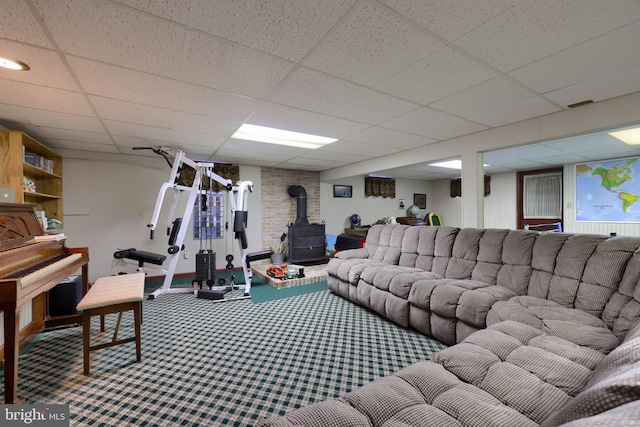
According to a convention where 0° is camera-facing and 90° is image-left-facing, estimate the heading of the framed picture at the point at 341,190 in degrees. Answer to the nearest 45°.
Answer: approximately 0°

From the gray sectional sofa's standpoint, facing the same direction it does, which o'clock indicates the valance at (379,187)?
The valance is roughly at 4 o'clock from the gray sectional sofa.

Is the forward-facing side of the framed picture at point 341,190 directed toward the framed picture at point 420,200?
no

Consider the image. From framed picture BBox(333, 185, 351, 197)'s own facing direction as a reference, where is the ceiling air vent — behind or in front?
in front

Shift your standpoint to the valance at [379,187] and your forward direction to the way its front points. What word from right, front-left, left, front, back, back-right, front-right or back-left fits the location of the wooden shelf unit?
front-right

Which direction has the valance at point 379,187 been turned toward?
toward the camera

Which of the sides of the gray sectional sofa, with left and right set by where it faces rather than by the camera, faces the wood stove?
right

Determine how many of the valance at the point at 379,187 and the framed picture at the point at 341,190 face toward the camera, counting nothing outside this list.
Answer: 2

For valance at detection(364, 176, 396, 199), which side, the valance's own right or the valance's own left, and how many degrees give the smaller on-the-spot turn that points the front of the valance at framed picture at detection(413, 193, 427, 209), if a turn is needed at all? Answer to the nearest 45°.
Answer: approximately 135° to the valance's own left

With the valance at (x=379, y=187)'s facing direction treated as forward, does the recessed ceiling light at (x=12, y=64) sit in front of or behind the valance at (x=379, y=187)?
in front

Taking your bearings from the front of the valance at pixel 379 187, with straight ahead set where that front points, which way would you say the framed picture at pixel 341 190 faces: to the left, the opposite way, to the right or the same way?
the same way

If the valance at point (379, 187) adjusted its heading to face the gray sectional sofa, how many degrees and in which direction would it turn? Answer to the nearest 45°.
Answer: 0° — it already faces it

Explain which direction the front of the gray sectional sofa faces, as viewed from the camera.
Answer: facing the viewer and to the left of the viewer

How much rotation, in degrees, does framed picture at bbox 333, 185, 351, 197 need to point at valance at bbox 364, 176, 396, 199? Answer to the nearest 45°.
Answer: approximately 135° to its left

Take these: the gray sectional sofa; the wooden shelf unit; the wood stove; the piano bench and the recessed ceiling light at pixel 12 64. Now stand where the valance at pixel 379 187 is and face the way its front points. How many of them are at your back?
0

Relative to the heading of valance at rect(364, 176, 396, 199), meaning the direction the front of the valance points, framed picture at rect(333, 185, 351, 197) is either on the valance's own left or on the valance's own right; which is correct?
on the valance's own right
